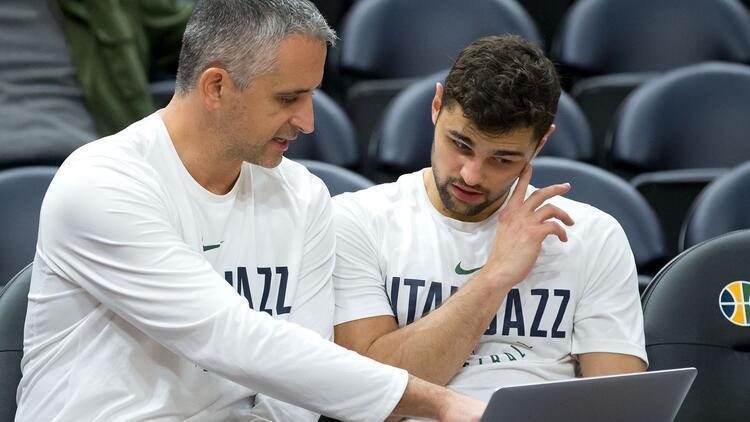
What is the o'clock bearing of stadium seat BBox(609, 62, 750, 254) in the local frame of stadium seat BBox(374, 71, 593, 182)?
stadium seat BBox(609, 62, 750, 254) is roughly at 8 o'clock from stadium seat BBox(374, 71, 593, 182).

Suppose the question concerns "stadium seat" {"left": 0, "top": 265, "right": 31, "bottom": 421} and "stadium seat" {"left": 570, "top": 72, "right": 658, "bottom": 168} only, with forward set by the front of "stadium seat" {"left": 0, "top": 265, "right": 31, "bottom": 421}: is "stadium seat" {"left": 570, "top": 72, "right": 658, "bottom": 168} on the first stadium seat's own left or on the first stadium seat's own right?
on the first stadium seat's own left

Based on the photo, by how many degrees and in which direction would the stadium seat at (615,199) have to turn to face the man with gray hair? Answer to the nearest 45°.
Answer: approximately 45° to its right

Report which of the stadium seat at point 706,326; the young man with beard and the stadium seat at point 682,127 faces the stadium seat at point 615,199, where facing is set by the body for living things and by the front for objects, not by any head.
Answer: the stadium seat at point 682,127

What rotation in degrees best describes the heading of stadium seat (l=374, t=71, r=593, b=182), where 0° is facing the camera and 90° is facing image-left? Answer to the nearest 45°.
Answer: approximately 0°

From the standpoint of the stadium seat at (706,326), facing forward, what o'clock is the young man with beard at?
The young man with beard is roughly at 2 o'clock from the stadium seat.

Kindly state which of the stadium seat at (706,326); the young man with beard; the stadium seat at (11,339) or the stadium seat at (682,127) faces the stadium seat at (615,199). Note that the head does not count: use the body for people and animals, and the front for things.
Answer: the stadium seat at (682,127)

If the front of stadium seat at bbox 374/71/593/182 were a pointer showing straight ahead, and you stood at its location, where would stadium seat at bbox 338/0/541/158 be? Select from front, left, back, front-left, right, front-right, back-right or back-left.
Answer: back

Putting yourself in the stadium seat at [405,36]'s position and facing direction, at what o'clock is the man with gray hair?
The man with gray hair is roughly at 12 o'clock from the stadium seat.

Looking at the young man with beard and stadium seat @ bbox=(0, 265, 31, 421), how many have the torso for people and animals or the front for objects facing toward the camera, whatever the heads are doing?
2

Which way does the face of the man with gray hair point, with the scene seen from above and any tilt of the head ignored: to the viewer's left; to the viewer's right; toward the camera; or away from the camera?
to the viewer's right
